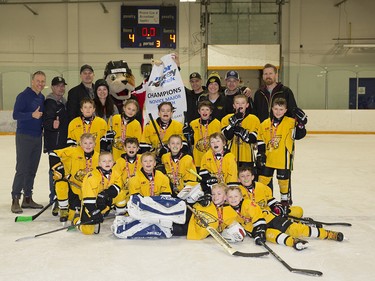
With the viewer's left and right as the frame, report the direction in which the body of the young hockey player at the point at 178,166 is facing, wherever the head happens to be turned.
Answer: facing the viewer

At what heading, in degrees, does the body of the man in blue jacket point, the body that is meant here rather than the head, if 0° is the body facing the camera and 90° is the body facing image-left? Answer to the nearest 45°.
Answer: approximately 315°

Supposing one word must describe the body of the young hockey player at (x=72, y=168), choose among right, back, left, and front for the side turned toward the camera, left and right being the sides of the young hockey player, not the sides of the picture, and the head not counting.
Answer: front

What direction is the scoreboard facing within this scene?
toward the camera

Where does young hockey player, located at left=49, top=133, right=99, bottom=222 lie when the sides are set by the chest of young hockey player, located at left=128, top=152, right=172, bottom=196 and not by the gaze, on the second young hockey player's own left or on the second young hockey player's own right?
on the second young hockey player's own right

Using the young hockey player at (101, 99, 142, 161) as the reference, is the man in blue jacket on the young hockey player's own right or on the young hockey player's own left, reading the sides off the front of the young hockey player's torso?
on the young hockey player's own right

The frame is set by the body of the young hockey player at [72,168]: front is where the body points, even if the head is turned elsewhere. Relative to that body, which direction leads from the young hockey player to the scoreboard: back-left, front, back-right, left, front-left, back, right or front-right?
back

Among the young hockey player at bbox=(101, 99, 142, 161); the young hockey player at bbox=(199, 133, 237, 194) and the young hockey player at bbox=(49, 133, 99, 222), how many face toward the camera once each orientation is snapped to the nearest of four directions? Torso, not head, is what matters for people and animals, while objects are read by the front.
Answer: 3

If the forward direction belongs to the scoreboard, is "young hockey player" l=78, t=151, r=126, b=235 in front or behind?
in front
